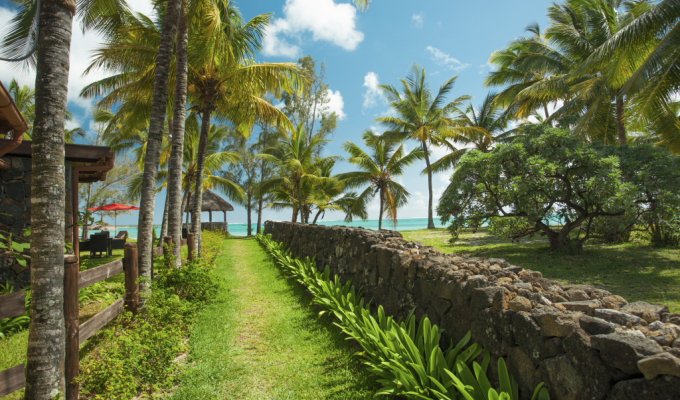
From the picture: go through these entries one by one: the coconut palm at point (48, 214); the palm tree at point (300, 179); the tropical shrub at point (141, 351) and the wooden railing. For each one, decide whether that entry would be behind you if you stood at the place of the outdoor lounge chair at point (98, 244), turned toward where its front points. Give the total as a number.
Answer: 3

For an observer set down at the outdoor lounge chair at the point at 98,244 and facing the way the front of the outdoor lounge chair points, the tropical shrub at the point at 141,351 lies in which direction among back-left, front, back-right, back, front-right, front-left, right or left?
back

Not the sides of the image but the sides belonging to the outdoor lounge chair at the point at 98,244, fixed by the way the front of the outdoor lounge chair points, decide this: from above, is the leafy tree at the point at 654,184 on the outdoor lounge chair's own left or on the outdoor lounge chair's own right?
on the outdoor lounge chair's own right

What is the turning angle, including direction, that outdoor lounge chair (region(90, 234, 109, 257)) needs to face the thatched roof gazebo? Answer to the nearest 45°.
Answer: approximately 45° to its right

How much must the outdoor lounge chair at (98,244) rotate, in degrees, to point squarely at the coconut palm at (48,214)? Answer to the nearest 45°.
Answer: approximately 180°

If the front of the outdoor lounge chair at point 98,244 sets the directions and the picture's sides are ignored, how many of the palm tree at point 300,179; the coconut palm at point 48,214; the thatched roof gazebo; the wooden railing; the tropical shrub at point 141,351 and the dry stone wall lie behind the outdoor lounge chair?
4

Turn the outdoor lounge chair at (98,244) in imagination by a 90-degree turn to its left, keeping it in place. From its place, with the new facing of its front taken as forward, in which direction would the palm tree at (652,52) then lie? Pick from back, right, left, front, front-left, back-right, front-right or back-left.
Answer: back-left

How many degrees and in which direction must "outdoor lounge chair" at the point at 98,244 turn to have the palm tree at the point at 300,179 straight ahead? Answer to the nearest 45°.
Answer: approximately 45° to its right

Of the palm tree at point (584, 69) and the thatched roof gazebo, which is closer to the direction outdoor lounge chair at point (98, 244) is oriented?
the thatched roof gazebo

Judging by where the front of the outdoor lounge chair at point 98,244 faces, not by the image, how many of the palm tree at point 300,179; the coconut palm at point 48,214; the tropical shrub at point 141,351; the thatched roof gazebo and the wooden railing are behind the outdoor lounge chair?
3

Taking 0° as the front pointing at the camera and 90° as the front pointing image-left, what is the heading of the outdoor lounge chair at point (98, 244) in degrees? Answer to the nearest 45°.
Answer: approximately 180°

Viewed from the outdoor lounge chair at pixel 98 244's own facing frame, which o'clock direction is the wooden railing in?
The wooden railing is roughly at 6 o'clock from the outdoor lounge chair.

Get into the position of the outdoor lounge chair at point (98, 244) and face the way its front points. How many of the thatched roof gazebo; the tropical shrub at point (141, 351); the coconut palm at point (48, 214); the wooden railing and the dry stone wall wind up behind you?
4

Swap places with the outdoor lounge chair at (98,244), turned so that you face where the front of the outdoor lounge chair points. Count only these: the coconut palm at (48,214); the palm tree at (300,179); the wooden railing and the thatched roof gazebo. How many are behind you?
2

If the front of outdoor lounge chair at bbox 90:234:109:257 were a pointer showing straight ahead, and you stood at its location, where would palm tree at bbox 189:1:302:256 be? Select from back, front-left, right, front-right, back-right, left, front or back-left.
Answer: back-right
